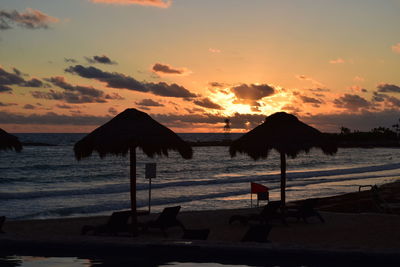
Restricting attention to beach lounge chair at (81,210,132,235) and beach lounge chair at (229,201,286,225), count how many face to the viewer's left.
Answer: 2

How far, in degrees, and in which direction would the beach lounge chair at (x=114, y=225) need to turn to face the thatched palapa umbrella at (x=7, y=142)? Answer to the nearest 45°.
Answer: approximately 45° to its right

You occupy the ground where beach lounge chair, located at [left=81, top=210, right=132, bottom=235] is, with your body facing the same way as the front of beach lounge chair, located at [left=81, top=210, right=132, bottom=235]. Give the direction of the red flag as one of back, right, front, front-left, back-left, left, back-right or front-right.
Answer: back-right

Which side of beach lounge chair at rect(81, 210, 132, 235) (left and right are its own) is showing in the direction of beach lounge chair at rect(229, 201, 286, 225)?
back

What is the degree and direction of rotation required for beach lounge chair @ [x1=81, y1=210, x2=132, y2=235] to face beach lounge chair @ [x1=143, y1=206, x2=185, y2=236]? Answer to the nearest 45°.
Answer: approximately 180°

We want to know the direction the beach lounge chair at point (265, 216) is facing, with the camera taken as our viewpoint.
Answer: facing to the left of the viewer

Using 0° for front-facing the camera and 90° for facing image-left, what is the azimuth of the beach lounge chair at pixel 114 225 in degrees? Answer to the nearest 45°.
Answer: approximately 90°

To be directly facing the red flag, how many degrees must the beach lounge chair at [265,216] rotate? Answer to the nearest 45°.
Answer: approximately 90° to its right

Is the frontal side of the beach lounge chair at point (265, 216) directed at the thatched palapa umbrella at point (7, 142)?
yes

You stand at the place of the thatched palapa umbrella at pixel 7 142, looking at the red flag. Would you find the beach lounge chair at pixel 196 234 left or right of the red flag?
right
